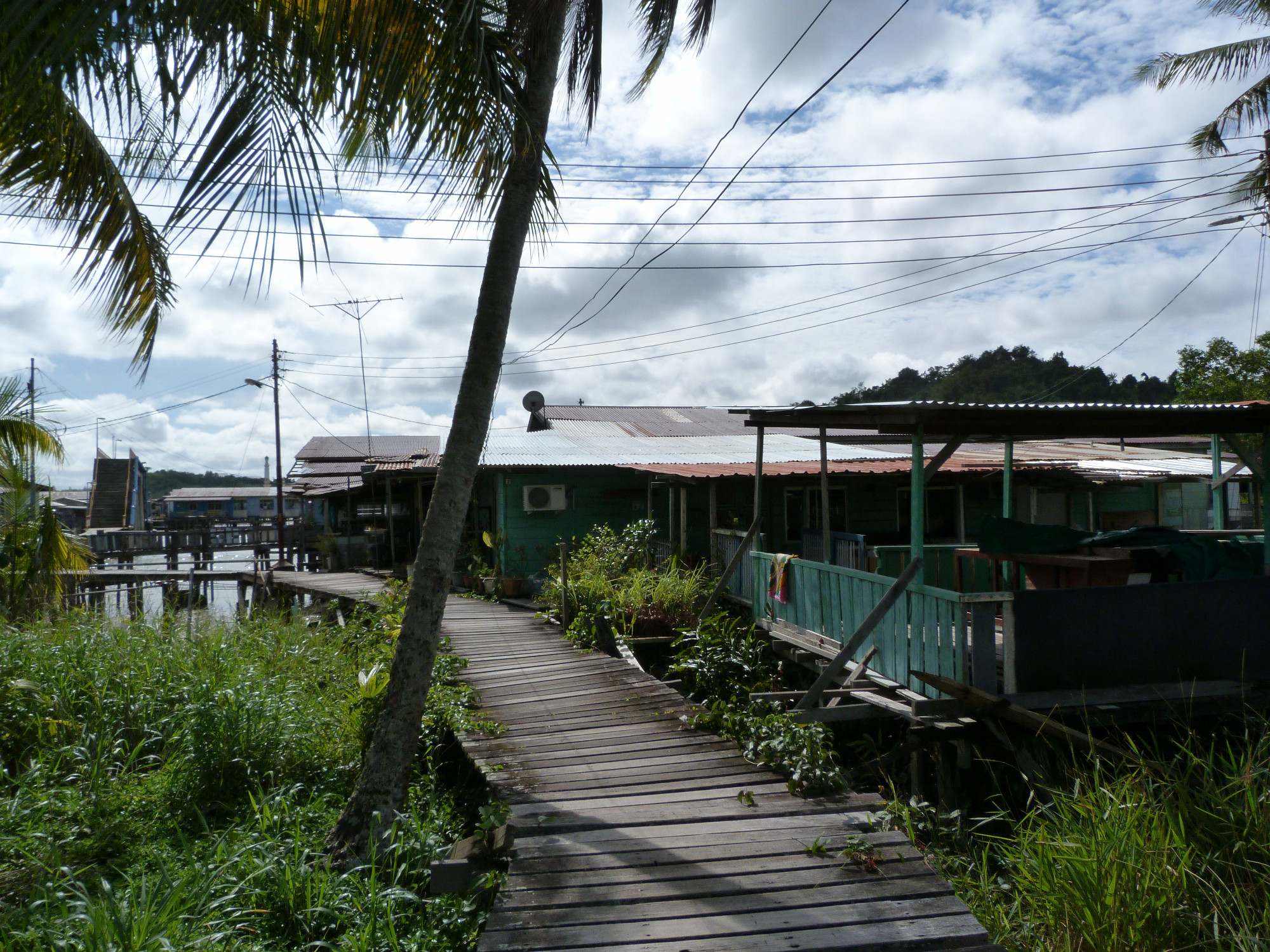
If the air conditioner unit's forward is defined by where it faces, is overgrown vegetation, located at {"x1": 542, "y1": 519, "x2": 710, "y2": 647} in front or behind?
in front

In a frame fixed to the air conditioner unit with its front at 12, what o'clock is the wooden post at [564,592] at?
The wooden post is roughly at 12 o'clock from the air conditioner unit.

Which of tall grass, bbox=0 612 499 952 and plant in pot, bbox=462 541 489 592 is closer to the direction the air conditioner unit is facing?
the tall grass

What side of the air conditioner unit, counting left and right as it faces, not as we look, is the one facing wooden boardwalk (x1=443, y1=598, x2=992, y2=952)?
front

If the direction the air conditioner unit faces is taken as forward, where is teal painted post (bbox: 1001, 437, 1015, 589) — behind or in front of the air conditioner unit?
in front

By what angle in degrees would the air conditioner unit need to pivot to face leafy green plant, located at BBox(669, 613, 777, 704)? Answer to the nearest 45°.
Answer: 0° — it already faces it

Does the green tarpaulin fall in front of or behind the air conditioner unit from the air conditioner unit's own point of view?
in front

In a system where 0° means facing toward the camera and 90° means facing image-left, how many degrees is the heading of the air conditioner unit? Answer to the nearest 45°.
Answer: approximately 0°
